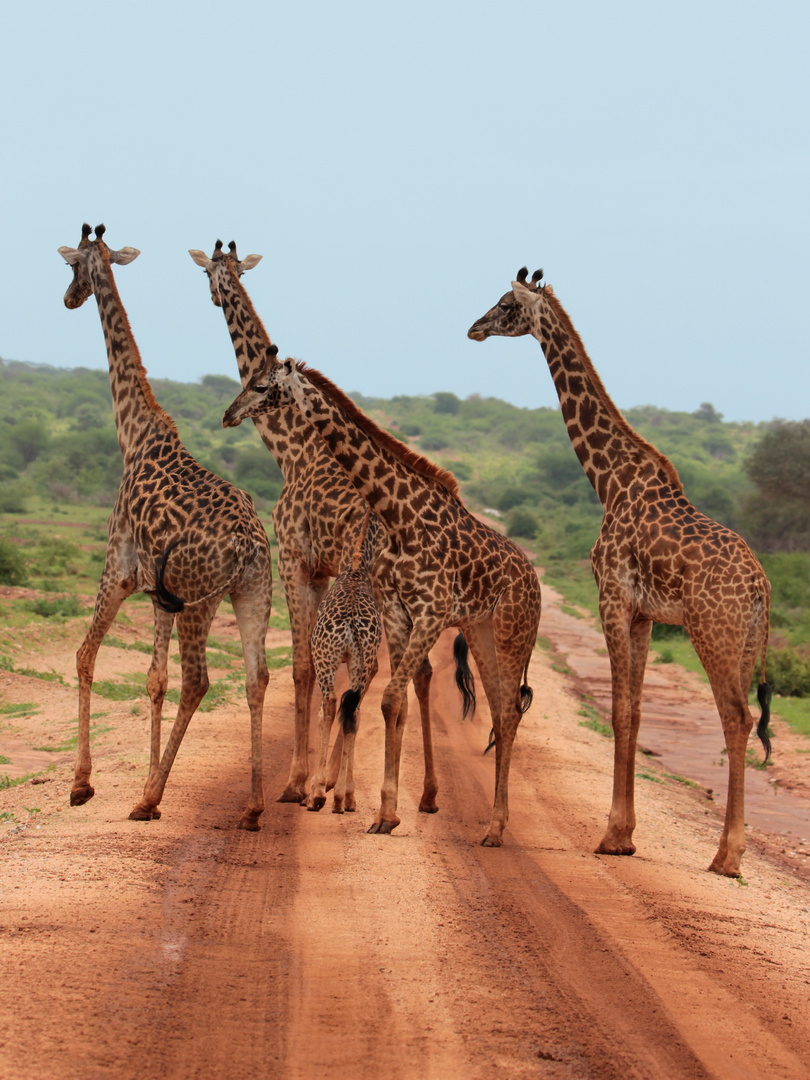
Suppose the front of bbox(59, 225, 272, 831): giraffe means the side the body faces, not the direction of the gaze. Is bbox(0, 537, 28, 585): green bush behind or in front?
in front

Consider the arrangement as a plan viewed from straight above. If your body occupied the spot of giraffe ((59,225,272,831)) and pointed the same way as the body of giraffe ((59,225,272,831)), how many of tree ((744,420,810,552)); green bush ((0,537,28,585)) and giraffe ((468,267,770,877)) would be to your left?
0

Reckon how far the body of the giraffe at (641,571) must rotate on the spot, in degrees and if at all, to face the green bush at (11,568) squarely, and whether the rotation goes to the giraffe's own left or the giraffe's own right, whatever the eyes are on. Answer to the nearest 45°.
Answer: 0° — it already faces it

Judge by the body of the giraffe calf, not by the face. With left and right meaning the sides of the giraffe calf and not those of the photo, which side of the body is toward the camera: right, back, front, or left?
back

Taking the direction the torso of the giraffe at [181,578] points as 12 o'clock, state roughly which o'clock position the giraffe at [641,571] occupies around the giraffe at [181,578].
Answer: the giraffe at [641,571] is roughly at 5 o'clock from the giraffe at [181,578].

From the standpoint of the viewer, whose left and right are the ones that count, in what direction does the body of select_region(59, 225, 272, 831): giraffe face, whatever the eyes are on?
facing away from the viewer and to the left of the viewer

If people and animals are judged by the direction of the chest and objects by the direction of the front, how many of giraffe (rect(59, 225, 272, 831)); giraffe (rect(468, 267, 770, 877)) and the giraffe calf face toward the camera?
0

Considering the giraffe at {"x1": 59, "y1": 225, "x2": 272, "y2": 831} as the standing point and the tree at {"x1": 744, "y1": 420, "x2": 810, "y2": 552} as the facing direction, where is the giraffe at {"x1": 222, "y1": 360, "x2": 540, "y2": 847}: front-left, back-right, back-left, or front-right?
front-right

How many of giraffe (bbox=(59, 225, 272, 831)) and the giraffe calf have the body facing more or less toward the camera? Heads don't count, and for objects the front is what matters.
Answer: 0

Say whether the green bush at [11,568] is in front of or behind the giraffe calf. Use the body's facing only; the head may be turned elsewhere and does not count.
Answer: in front

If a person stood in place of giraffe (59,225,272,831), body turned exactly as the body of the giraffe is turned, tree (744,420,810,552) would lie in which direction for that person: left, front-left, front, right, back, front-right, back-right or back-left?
right

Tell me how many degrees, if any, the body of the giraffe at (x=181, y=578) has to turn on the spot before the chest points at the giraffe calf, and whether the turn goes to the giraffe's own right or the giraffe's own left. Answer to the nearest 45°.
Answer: approximately 135° to the giraffe's own right

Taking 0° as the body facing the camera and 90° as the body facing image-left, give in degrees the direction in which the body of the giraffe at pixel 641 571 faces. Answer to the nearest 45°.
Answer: approximately 135°

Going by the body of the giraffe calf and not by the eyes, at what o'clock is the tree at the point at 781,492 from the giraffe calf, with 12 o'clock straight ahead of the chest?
The tree is roughly at 1 o'clock from the giraffe calf.

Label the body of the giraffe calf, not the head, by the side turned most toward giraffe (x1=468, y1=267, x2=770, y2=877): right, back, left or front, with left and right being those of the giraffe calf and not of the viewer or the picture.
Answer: right
